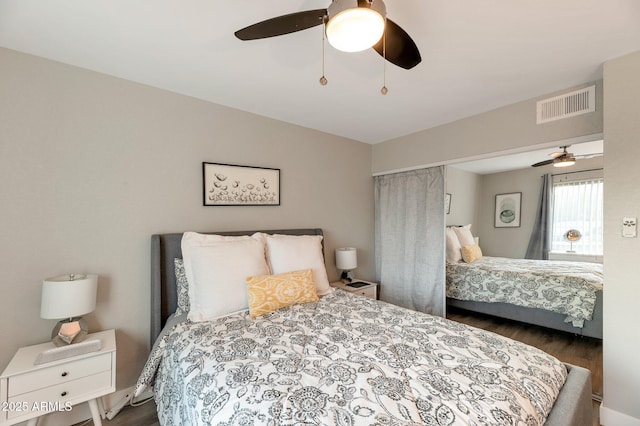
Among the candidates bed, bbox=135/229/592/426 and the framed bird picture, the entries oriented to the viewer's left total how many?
0

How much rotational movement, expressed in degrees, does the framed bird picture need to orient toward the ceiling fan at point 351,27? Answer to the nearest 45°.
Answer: approximately 45° to its right

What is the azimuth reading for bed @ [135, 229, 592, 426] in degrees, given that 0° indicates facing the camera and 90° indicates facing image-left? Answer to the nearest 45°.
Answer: approximately 315°

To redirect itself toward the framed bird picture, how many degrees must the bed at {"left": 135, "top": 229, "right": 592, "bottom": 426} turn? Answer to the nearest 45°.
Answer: approximately 180°

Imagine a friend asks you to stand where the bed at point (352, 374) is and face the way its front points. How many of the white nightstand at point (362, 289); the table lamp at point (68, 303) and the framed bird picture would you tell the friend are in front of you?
0

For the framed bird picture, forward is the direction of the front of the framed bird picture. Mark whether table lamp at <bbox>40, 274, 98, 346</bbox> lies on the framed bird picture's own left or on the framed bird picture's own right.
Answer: on the framed bird picture's own right

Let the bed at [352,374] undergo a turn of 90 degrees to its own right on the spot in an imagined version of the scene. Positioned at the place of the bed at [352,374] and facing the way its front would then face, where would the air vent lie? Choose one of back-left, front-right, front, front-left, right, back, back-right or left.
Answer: back

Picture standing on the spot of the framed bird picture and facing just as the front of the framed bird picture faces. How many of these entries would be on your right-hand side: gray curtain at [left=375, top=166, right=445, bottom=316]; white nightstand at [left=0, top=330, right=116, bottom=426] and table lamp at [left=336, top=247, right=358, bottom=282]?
1

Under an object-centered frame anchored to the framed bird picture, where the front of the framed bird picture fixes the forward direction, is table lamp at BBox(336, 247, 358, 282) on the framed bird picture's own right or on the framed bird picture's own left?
on the framed bird picture's own left

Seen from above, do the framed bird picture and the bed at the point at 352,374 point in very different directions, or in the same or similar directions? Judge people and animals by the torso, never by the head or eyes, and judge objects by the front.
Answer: same or similar directions

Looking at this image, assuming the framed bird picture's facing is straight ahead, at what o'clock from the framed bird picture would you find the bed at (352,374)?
The bed is roughly at 1 o'clock from the framed bird picture.

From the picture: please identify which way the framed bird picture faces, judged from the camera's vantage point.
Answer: facing the viewer and to the right of the viewer
